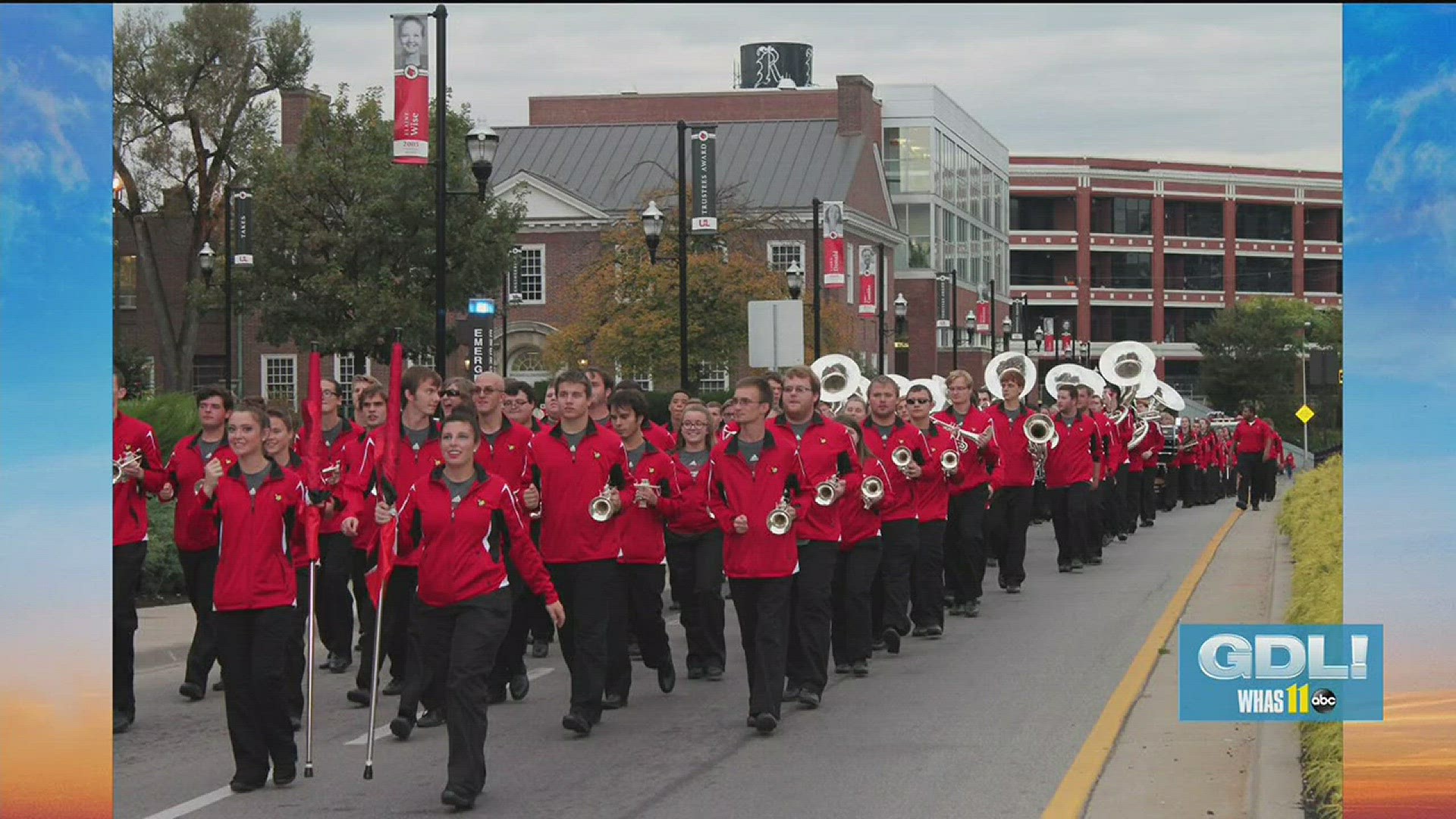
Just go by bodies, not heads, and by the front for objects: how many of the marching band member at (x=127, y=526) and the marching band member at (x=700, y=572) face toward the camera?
2

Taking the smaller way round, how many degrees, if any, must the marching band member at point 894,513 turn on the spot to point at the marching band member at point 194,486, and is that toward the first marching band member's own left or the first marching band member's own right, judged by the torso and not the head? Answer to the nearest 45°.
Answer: approximately 45° to the first marching band member's own right

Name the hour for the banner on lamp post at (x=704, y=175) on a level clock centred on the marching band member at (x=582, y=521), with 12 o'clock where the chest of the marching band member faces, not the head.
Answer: The banner on lamp post is roughly at 6 o'clock from the marching band member.

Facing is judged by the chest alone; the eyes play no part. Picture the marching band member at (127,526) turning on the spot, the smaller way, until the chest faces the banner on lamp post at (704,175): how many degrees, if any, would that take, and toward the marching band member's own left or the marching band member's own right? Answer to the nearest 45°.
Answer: approximately 135° to the marching band member's own left

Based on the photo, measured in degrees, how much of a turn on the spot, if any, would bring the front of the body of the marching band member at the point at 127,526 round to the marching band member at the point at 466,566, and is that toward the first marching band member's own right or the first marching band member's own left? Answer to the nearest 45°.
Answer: approximately 45° to the first marching band member's own left

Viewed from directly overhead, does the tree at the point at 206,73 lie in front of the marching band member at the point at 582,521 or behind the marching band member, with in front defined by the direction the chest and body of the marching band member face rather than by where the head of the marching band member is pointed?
behind

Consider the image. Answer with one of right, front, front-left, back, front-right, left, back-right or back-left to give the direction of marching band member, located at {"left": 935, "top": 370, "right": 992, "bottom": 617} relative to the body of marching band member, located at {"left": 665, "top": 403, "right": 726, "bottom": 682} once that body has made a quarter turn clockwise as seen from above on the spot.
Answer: back-right

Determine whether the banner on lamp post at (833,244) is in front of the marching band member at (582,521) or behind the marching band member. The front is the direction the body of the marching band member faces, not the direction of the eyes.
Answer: behind

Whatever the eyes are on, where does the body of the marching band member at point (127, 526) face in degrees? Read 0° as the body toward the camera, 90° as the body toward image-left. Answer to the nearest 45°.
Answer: approximately 0°

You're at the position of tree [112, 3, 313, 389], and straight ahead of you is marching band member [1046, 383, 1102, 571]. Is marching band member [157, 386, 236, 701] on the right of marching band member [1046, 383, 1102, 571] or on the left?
right
